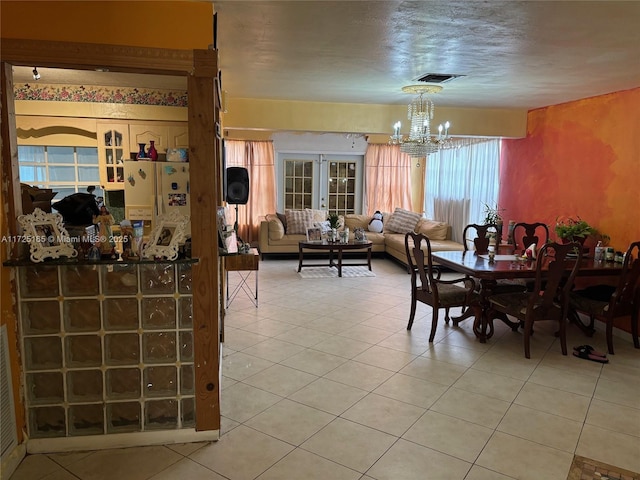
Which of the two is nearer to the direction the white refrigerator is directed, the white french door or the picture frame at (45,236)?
the picture frame

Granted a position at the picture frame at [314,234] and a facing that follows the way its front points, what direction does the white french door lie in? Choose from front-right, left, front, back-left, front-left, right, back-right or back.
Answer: back

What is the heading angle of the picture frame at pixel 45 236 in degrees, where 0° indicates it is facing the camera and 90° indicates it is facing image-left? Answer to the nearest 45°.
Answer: approximately 315°

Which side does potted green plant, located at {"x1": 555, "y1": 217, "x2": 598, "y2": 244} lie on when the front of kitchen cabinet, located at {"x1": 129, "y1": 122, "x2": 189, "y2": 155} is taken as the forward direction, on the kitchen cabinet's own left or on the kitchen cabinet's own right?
on the kitchen cabinet's own left

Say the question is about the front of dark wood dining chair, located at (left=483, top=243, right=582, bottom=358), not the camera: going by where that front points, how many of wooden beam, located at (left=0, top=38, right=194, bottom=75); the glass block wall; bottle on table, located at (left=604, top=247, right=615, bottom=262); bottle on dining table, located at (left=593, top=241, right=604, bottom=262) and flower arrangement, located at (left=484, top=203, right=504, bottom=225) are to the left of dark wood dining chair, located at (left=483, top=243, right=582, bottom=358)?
2

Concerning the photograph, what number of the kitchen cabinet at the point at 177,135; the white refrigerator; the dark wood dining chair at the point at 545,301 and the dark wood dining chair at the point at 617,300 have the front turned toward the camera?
2

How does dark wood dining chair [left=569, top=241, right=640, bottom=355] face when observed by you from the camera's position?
facing away from the viewer and to the left of the viewer

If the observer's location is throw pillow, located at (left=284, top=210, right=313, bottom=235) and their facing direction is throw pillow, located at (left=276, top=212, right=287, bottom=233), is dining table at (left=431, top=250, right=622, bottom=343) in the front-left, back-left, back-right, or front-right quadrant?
back-left

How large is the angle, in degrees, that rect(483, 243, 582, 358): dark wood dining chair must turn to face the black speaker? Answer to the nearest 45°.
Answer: approximately 45° to its left

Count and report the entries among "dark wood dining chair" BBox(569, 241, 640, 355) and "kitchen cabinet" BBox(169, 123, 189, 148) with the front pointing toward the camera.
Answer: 1
